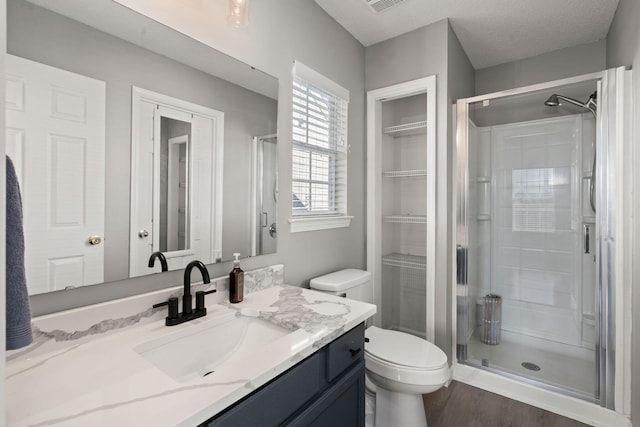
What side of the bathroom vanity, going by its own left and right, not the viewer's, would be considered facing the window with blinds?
left

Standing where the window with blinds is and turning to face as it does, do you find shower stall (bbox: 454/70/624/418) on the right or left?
on its left

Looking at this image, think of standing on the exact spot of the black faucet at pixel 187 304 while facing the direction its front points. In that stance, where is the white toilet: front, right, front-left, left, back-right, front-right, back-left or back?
front-left

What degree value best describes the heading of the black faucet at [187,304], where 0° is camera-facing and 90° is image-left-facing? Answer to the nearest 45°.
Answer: approximately 315°
